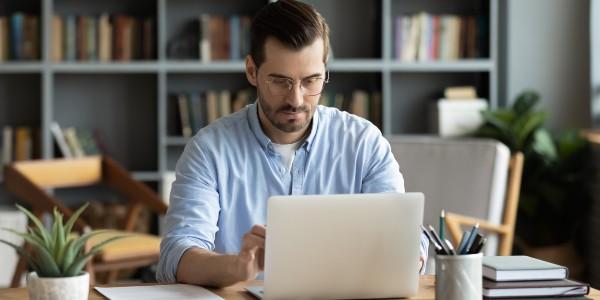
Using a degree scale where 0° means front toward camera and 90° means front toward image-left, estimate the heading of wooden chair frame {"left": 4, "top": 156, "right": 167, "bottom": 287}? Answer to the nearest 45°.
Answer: approximately 315°

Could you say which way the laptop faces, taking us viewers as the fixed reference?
facing away from the viewer

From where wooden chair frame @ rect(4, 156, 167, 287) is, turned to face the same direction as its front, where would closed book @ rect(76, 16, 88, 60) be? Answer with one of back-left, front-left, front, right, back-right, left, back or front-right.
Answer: back-left

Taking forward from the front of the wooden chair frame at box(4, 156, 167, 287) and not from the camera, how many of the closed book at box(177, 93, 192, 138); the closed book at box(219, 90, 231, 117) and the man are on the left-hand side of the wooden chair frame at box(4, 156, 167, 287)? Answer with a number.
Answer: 2

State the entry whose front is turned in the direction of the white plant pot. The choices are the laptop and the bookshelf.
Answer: the bookshelf

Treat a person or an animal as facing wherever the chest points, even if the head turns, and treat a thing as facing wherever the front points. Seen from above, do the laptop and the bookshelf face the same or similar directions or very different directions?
very different directions

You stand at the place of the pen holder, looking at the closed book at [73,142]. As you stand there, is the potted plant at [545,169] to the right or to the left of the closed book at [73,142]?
right

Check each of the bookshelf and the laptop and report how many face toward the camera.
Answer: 1

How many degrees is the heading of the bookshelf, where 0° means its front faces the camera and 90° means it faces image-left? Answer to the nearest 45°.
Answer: approximately 0°

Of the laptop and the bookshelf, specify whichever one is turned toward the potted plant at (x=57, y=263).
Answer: the bookshelf

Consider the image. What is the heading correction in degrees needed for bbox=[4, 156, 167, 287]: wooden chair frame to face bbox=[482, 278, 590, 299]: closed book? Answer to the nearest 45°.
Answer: approximately 45° to its right

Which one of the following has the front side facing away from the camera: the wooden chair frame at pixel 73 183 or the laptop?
the laptop
